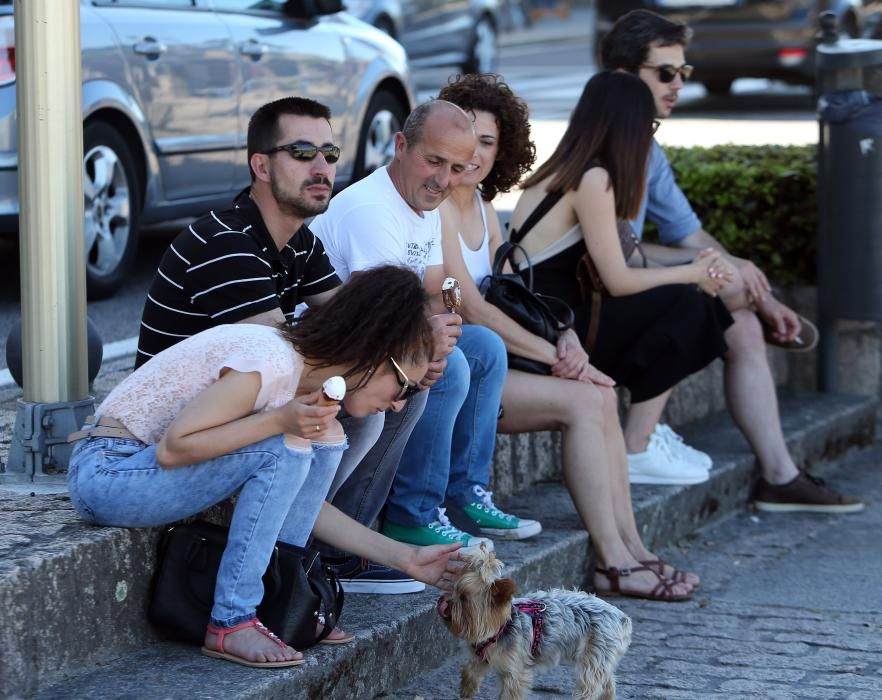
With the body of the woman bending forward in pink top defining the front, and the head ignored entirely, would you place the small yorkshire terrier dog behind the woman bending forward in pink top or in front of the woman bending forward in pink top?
in front

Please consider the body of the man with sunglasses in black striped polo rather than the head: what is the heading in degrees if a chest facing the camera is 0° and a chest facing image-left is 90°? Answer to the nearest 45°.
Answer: approximately 315°

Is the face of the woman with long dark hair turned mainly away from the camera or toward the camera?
away from the camera

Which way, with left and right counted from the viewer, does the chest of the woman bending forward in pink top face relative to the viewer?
facing to the right of the viewer

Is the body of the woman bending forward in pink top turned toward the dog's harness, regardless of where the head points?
yes

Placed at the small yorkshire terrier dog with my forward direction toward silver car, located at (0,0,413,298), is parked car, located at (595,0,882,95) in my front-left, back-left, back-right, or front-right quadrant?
front-right

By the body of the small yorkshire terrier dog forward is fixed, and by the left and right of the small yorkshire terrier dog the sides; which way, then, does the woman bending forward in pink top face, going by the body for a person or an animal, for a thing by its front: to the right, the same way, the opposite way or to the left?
the opposite way

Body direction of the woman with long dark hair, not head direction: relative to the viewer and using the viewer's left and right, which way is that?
facing to the right of the viewer

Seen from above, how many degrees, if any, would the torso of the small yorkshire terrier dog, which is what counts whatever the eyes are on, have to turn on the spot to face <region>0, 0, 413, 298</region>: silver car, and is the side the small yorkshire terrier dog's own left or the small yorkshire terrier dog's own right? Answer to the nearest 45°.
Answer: approximately 45° to the small yorkshire terrier dog's own right

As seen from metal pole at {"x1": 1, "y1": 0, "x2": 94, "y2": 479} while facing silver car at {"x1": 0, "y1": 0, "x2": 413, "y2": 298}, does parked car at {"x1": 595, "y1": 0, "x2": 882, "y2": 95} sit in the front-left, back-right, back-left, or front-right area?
front-right

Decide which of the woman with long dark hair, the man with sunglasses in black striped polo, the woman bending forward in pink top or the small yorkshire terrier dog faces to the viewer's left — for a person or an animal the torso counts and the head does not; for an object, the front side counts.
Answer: the small yorkshire terrier dog

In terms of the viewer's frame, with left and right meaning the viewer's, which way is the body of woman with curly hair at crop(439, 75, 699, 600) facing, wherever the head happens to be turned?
facing the viewer and to the right of the viewer

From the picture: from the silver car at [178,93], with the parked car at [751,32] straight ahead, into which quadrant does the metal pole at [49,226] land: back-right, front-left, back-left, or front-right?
back-right
